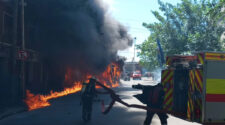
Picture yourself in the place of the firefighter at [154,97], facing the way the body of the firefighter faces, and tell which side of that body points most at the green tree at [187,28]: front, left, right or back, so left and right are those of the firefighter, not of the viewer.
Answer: right

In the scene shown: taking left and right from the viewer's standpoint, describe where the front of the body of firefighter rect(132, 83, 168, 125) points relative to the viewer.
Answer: facing to the left of the viewer

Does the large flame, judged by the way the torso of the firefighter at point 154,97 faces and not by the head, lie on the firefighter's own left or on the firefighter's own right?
on the firefighter's own right

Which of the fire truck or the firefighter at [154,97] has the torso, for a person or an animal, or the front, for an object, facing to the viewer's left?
the firefighter

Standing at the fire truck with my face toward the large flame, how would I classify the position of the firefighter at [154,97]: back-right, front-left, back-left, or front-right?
front-left

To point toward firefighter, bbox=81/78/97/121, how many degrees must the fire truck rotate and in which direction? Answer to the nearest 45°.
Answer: approximately 90° to its left

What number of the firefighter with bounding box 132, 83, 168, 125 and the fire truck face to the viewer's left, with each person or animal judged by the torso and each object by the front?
1

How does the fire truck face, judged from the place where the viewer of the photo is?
facing away from the viewer and to the right of the viewer

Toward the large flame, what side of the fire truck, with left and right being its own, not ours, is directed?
left
